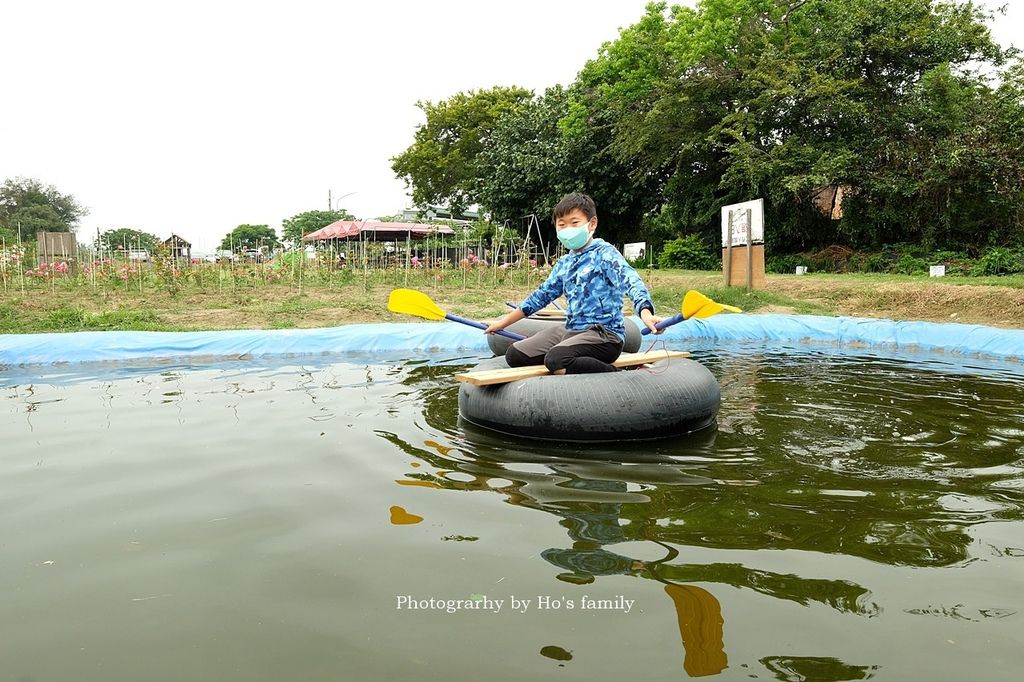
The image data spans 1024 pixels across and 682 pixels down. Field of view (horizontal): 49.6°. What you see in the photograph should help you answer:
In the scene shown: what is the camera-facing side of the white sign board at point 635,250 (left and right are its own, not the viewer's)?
front

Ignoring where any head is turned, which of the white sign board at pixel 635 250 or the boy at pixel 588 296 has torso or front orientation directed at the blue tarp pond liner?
the white sign board

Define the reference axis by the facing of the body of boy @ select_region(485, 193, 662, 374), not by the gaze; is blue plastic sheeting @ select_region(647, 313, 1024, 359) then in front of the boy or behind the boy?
behind

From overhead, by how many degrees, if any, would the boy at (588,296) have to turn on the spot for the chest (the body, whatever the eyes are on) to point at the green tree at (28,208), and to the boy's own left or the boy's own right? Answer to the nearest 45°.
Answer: approximately 90° to the boy's own right

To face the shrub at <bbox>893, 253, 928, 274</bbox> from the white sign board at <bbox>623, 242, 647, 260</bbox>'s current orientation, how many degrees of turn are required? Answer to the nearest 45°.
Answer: approximately 45° to its left

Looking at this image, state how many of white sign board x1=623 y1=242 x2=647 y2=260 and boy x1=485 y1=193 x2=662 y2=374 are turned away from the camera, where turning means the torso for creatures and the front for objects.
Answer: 0

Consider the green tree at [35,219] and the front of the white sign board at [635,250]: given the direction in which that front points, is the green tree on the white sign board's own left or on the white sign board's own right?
on the white sign board's own right

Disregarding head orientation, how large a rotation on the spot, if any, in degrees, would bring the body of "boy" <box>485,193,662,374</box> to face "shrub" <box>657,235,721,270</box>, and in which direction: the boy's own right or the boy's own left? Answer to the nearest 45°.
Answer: approximately 135° to the boy's own right
